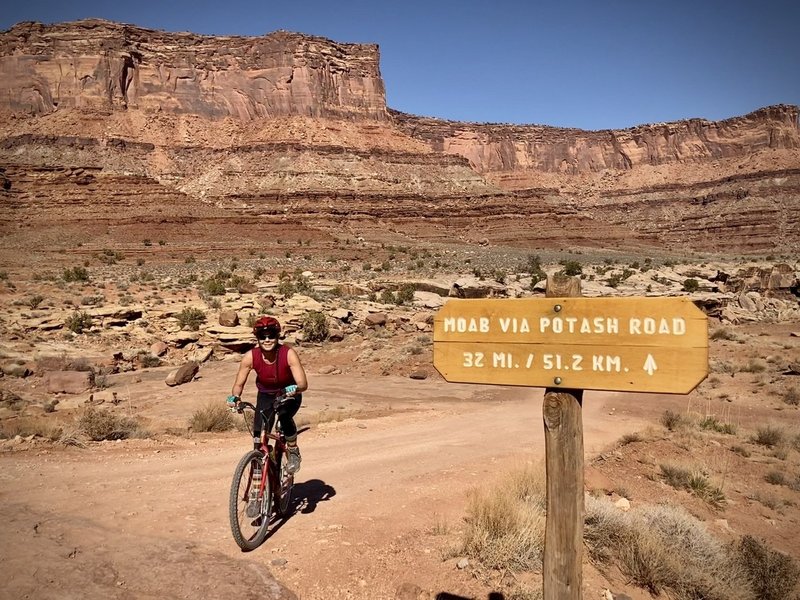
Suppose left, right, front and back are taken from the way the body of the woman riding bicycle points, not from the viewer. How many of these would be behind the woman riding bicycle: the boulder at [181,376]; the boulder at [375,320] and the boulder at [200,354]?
3

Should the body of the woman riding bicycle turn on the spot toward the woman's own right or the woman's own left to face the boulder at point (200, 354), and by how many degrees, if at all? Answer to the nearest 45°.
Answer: approximately 180°

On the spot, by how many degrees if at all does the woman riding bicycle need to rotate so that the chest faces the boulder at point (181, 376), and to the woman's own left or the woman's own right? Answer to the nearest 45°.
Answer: approximately 180°

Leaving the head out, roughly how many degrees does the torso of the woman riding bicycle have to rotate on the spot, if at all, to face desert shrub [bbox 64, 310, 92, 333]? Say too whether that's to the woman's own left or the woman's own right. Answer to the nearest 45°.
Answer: approximately 180°

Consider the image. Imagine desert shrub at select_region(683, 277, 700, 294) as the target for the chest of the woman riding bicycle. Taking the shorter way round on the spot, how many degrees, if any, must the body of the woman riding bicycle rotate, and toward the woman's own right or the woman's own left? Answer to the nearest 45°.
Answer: approximately 135° to the woman's own left

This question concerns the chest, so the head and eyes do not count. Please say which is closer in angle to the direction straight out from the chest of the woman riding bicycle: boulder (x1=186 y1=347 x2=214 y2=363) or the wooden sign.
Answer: the wooden sign

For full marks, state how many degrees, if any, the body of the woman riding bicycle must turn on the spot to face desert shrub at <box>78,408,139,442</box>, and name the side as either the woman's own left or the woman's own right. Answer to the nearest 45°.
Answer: approximately 135° to the woman's own right

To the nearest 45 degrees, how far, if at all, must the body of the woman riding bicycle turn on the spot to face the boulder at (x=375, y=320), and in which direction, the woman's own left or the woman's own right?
approximately 180°

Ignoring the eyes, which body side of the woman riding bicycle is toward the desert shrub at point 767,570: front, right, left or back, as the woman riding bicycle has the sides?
left

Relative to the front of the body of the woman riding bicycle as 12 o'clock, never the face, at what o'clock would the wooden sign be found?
The wooden sign is roughly at 11 o'clock from the woman riding bicycle.

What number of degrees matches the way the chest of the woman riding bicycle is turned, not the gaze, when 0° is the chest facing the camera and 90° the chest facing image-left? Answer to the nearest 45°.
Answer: approximately 0°

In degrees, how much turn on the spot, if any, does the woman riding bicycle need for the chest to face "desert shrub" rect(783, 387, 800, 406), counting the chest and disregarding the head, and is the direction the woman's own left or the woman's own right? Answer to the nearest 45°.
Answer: approximately 135° to the woman's own left
